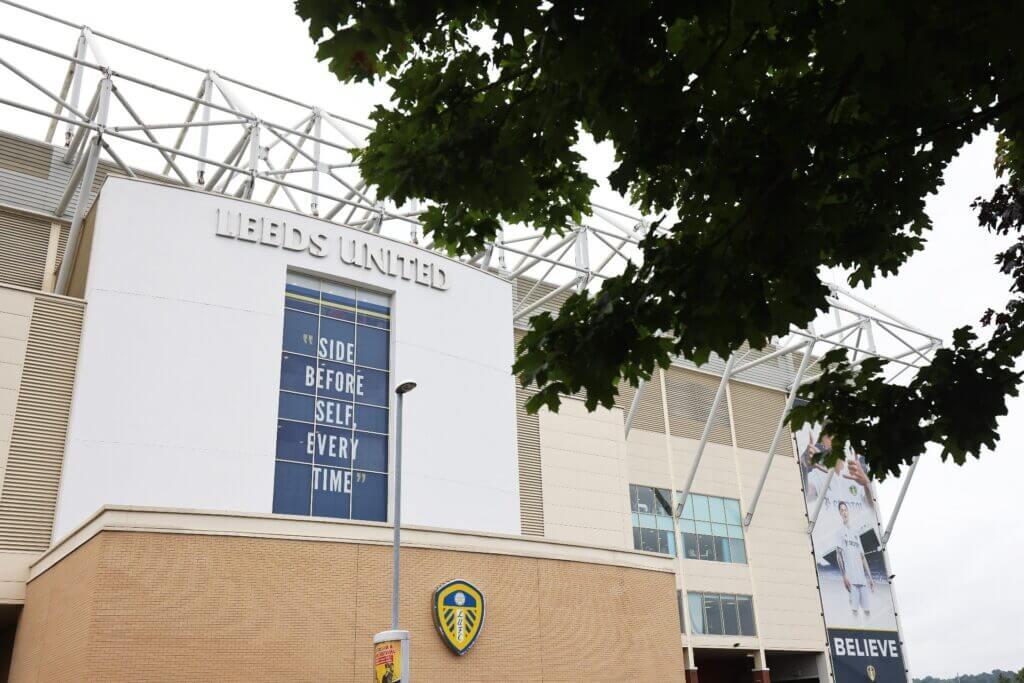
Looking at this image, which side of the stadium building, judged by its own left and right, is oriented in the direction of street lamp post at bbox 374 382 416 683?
front

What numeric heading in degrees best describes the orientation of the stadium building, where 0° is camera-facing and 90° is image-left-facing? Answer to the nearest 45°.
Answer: approximately 315°

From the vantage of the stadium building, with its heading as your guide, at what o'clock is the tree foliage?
The tree foliage is roughly at 1 o'clock from the stadium building.
